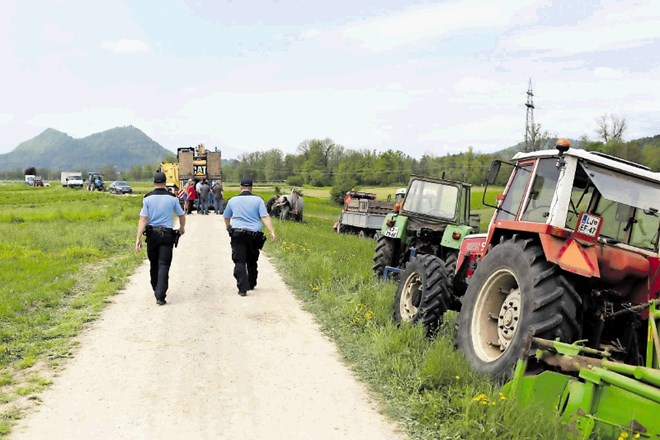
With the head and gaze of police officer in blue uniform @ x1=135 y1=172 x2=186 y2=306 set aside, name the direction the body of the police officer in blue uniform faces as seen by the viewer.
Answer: away from the camera

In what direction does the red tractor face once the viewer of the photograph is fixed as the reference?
facing away from the viewer and to the left of the viewer

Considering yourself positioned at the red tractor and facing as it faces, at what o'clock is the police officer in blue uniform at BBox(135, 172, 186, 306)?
The police officer in blue uniform is roughly at 11 o'clock from the red tractor.

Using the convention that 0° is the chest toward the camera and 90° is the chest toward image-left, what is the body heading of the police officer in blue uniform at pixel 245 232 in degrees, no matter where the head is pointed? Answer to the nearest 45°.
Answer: approximately 180°

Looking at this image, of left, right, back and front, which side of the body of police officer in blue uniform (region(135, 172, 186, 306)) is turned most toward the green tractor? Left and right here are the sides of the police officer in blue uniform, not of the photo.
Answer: right

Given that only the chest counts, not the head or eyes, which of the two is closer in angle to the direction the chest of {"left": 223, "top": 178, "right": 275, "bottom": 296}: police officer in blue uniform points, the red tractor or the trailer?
the trailer

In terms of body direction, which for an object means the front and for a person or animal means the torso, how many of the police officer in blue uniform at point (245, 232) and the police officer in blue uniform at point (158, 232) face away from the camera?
2
